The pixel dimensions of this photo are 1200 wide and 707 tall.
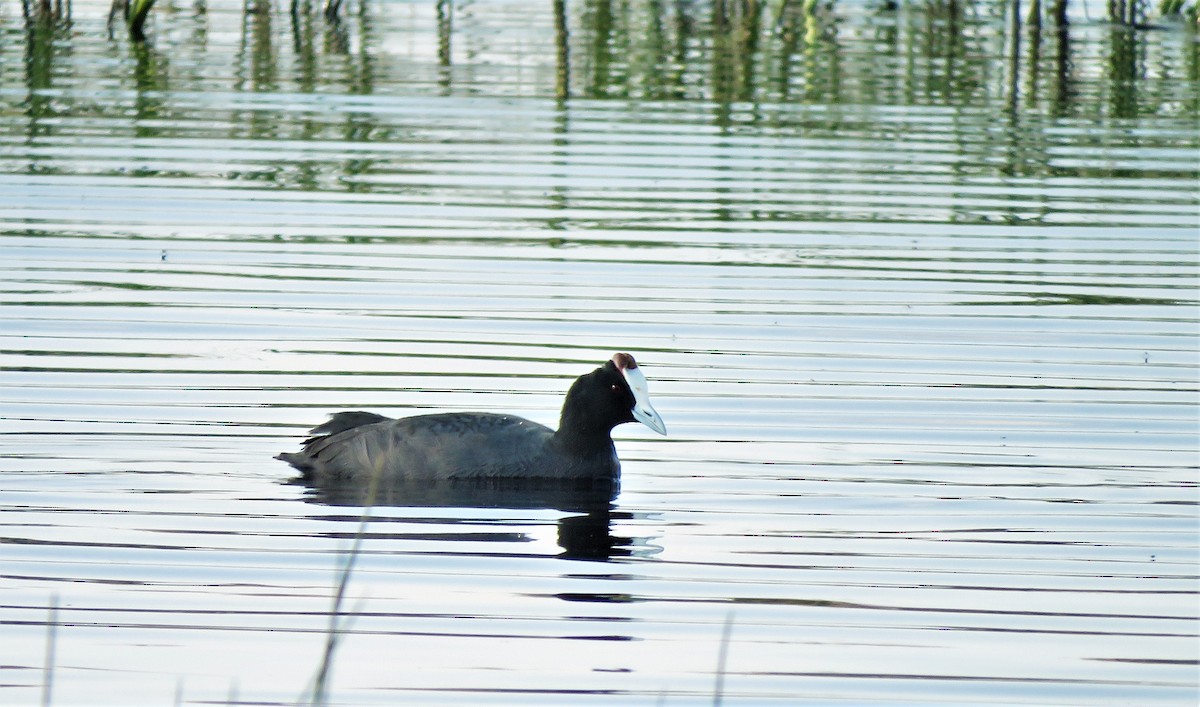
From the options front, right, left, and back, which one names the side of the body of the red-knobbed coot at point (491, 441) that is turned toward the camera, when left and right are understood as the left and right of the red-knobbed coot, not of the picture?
right
